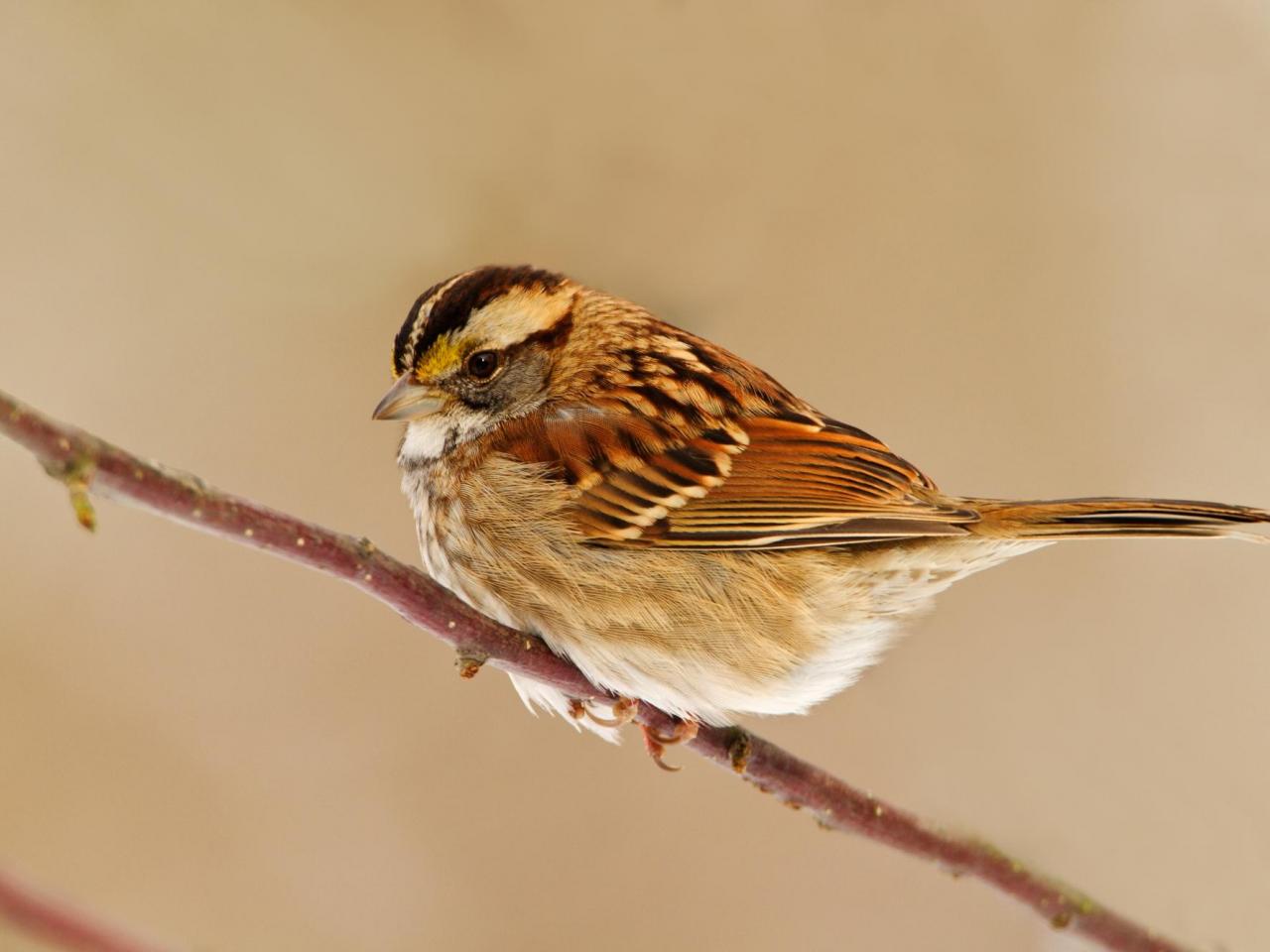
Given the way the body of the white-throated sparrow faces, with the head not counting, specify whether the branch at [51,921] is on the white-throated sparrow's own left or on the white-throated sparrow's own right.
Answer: on the white-throated sparrow's own left

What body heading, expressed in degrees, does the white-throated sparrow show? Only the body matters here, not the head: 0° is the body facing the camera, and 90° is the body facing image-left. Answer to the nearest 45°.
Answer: approximately 90°
